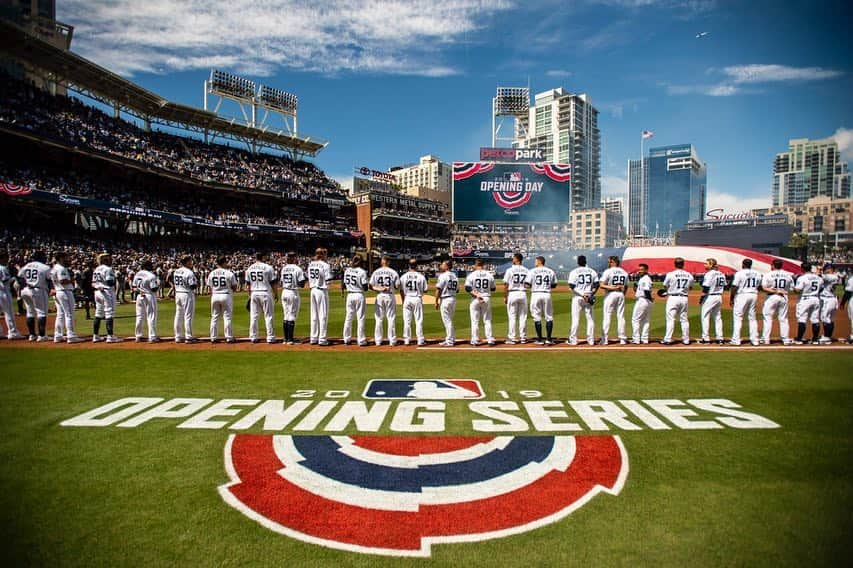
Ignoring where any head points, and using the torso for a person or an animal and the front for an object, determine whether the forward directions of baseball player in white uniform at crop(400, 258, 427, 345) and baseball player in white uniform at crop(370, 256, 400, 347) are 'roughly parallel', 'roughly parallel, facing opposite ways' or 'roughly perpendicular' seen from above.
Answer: roughly parallel

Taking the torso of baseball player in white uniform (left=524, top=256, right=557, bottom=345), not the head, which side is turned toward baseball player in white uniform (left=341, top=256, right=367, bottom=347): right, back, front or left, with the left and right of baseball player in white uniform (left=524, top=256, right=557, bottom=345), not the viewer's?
left

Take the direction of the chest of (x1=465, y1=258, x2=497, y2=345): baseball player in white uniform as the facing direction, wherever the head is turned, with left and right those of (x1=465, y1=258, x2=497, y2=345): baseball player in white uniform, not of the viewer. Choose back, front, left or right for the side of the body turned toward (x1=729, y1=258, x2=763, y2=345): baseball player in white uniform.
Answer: right

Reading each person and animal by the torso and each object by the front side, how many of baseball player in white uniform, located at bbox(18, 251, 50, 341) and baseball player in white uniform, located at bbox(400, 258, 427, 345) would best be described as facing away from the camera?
2

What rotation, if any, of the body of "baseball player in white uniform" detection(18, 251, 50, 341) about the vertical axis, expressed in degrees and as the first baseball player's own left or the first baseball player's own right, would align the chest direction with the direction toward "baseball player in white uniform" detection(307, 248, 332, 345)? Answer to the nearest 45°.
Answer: approximately 135° to the first baseball player's own right

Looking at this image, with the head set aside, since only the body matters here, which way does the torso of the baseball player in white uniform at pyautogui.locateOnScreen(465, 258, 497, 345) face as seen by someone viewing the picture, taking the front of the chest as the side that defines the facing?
away from the camera

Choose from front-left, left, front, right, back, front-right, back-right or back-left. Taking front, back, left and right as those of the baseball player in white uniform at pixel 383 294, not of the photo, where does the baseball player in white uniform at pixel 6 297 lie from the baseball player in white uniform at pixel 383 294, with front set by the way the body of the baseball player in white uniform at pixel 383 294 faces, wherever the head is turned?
left

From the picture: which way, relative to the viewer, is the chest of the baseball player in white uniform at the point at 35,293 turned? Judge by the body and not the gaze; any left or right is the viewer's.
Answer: facing away from the viewer

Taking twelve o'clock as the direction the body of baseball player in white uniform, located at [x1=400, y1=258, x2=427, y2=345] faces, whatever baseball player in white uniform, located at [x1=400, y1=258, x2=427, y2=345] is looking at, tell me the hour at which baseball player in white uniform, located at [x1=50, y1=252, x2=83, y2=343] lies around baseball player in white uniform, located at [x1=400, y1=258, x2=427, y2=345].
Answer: baseball player in white uniform, located at [x1=50, y1=252, x2=83, y2=343] is roughly at 9 o'clock from baseball player in white uniform, located at [x1=400, y1=258, x2=427, y2=345].

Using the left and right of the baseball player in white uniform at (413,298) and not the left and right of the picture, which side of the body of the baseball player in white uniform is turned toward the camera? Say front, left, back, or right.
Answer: back

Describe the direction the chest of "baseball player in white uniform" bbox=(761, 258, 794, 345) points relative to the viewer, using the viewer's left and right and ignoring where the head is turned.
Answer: facing away from the viewer

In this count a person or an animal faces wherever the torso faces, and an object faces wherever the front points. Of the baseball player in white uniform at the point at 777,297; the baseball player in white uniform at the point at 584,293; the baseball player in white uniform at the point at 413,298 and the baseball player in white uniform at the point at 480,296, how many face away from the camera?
4

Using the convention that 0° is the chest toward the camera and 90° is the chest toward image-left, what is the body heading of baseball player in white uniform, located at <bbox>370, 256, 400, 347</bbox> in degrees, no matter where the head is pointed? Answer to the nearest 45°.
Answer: approximately 180°

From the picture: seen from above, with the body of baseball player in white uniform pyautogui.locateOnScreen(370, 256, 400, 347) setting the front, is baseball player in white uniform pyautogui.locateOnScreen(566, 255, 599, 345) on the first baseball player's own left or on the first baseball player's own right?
on the first baseball player's own right

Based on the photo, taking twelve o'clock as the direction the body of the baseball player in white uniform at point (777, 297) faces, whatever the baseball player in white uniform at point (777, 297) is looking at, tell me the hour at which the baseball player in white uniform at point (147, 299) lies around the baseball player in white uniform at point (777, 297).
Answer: the baseball player in white uniform at point (147, 299) is roughly at 8 o'clock from the baseball player in white uniform at point (777, 297).

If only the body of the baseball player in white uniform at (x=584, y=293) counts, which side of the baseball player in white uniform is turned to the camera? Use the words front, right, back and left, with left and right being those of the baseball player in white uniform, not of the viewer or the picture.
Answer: back
